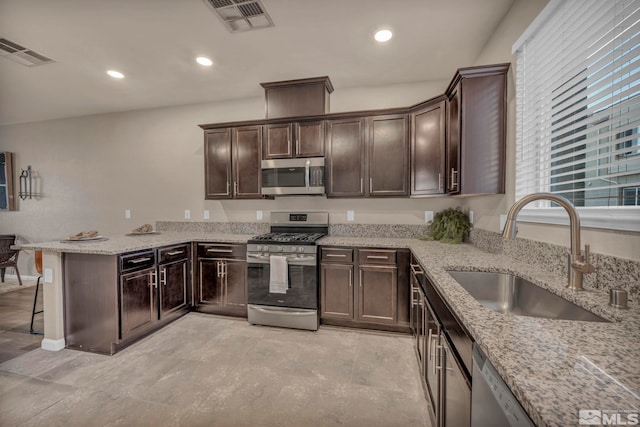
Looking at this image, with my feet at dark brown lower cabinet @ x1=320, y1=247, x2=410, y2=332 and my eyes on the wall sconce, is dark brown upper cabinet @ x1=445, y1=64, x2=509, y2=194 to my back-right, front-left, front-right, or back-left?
back-left

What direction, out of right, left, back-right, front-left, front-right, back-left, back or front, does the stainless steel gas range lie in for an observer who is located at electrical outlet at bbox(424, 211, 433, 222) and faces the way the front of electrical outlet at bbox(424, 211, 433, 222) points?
front-right

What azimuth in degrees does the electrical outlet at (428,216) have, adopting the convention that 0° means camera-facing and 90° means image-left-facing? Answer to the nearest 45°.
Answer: approximately 0°

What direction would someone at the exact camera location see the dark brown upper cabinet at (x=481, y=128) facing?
facing to the left of the viewer

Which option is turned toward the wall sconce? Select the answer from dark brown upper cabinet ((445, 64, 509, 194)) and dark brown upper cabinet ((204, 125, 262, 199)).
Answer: dark brown upper cabinet ((445, 64, 509, 194))

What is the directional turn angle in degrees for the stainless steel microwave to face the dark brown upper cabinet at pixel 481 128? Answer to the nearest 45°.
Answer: approximately 45° to its left

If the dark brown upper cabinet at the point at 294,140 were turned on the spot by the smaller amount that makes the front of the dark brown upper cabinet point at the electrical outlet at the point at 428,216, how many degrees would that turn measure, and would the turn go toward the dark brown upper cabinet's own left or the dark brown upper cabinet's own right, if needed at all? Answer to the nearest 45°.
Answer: approximately 90° to the dark brown upper cabinet's own left

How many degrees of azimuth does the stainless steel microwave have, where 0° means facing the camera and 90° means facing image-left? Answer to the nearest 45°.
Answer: approximately 0°

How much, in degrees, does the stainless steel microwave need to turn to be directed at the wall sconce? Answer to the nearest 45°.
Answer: approximately 135° to its right

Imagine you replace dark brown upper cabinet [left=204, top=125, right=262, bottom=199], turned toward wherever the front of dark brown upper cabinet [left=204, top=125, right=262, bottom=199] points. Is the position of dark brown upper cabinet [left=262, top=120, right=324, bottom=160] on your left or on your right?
on your left
